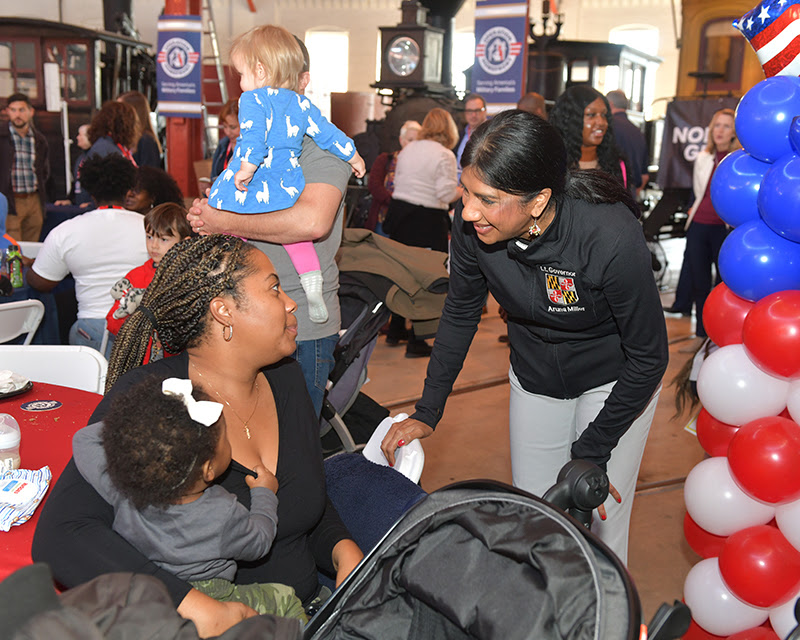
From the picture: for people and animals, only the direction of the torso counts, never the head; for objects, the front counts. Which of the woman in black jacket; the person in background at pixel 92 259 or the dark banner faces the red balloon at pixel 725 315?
the dark banner

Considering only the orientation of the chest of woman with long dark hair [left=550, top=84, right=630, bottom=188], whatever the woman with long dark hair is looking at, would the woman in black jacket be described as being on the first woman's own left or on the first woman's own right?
on the first woman's own right

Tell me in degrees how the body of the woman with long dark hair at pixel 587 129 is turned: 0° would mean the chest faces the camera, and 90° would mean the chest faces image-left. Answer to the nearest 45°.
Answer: approximately 315°

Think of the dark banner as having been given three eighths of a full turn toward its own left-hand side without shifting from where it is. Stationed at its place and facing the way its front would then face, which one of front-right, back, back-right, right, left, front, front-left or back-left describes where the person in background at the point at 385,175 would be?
back

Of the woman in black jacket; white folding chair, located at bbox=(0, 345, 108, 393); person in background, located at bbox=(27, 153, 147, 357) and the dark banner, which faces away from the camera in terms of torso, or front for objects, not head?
the person in background

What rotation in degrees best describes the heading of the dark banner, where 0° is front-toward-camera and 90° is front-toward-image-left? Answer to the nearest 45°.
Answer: approximately 0°

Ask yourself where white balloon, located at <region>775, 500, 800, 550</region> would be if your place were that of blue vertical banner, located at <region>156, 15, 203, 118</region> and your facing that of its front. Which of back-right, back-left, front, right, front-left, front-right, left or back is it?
front

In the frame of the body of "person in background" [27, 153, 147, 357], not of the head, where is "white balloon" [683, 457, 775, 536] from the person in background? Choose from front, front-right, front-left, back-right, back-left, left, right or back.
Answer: back-right

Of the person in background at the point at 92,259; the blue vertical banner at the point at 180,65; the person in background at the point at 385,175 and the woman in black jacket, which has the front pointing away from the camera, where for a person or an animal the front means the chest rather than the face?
the person in background at the point at 92,259
